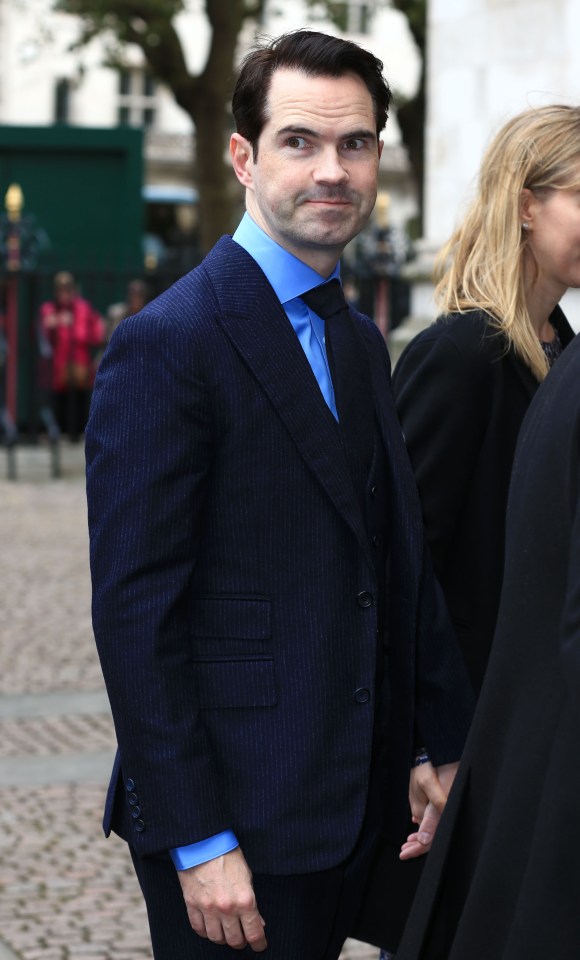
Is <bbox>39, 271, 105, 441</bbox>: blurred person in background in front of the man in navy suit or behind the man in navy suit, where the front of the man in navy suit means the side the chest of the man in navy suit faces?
behind

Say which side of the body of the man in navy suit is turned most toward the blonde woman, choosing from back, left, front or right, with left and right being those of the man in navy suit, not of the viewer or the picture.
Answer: left

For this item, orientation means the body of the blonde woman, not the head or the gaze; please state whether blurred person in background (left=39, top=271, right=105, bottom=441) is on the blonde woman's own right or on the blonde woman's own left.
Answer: on the blonde woman's own left

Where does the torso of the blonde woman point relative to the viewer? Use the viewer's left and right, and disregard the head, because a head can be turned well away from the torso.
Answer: facing to the right of the viewer

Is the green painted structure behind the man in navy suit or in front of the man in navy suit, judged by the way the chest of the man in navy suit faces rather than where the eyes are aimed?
behind
